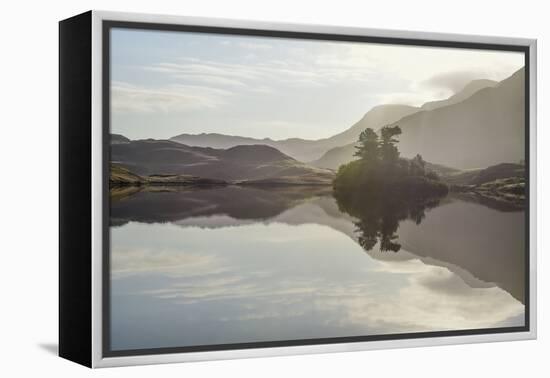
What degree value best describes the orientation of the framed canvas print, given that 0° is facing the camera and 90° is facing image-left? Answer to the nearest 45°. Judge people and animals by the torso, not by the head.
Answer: approximately 315°
